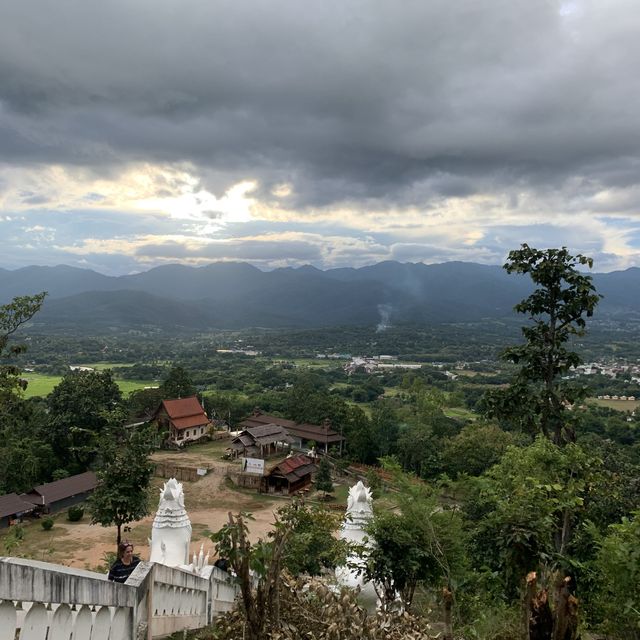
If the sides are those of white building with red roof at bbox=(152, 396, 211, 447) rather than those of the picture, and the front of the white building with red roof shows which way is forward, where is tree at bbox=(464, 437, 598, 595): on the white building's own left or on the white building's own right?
on the white building's own left

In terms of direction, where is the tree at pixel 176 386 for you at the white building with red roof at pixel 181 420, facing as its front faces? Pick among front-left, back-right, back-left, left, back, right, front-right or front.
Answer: back-right

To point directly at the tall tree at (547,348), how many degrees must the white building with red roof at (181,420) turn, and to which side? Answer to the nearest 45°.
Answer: approximately 45° to its left

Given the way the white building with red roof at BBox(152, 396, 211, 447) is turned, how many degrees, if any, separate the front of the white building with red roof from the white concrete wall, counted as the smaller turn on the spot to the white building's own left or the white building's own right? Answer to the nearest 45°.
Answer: approximately 45° to the white building's own left

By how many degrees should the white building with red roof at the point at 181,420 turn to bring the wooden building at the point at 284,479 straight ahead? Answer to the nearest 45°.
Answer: approximately 90° to its left

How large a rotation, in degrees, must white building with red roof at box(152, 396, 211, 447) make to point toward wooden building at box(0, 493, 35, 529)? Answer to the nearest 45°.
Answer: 0° — it already faces it

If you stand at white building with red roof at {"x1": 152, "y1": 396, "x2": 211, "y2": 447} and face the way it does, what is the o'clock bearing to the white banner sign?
The white banner sign is roughly at 10 o'clock from the white building with red roof.

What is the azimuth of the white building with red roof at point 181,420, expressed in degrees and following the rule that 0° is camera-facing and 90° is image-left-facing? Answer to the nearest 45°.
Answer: approximately 45°

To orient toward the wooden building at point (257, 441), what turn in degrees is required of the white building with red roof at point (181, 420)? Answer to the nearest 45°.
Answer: approximately 90° to its left
